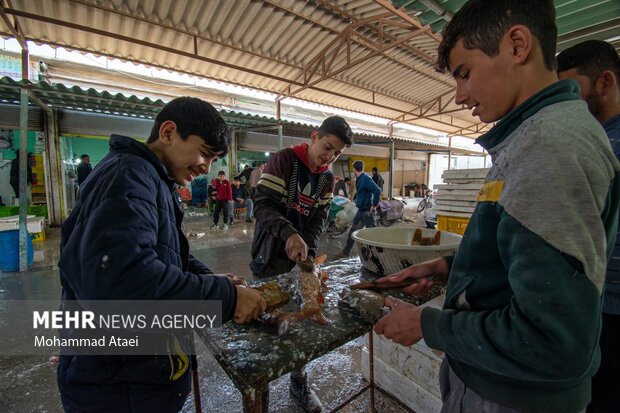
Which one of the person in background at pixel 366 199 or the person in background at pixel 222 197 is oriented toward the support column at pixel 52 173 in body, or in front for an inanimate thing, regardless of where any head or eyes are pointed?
the person in background at pixel 366 199

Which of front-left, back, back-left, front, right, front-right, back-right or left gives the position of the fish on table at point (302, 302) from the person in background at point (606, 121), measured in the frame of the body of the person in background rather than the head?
front-left

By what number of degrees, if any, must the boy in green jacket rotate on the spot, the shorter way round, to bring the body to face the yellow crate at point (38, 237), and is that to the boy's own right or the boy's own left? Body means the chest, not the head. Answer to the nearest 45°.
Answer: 0° — they already face it

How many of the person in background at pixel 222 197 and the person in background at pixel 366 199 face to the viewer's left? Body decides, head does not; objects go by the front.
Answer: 1

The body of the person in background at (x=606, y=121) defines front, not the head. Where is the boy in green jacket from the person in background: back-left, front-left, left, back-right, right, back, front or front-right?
left

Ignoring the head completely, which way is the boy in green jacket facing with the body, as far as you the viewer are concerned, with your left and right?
facing to the left of the viewer

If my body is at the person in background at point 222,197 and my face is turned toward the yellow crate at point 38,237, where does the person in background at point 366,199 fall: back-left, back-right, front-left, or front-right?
back-left

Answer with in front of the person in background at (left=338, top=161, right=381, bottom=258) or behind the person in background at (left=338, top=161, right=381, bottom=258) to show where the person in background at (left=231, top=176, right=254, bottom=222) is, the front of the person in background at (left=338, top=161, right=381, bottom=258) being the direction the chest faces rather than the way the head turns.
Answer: in front

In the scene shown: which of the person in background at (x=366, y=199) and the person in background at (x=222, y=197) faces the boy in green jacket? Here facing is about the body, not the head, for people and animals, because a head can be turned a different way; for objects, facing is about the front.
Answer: the person in background at (x=222, y=197)

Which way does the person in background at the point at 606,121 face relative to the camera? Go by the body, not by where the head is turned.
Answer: to the viewer's left

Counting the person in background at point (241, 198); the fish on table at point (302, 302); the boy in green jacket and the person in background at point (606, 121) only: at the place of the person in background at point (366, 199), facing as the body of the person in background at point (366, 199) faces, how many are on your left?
3

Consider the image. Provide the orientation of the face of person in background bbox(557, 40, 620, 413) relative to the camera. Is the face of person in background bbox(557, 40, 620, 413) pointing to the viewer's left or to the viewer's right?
to the viewer's left

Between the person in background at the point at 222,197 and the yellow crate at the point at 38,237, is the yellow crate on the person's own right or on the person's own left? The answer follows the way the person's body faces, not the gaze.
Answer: on the person's own right

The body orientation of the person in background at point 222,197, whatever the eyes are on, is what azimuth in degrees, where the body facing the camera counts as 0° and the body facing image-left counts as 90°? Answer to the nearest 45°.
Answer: approximately 0°
